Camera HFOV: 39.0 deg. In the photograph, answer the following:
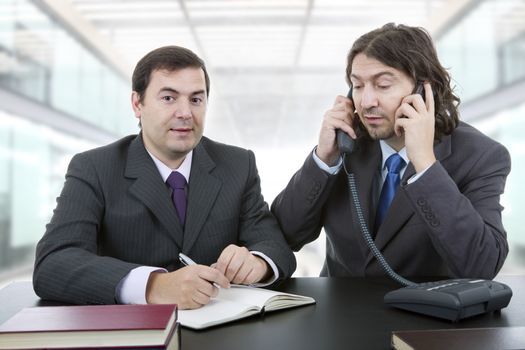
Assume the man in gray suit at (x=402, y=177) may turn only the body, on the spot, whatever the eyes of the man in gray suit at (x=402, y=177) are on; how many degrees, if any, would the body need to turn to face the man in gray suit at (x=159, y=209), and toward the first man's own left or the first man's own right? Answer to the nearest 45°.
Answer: approximately 45° to the first man's own right

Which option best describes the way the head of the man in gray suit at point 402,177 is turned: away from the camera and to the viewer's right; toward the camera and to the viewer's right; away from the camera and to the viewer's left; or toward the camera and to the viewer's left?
toward the camera and to the viewer's left

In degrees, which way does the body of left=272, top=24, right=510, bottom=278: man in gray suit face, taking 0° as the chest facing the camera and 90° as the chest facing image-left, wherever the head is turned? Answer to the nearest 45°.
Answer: approximately 45°

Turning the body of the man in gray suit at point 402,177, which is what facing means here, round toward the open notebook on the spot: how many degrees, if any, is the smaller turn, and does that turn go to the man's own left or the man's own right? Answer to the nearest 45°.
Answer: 0° — they already face it

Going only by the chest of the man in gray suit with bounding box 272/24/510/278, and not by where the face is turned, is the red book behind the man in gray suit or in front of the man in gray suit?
in front
